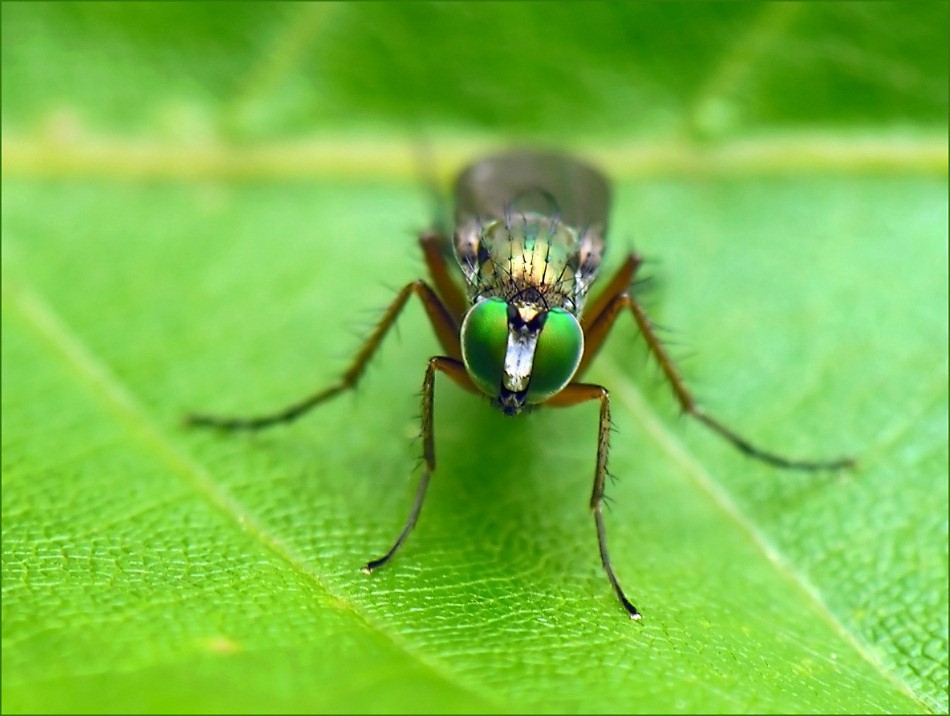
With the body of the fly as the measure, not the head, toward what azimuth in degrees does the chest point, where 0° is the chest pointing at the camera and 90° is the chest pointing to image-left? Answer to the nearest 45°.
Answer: approximately 0°
